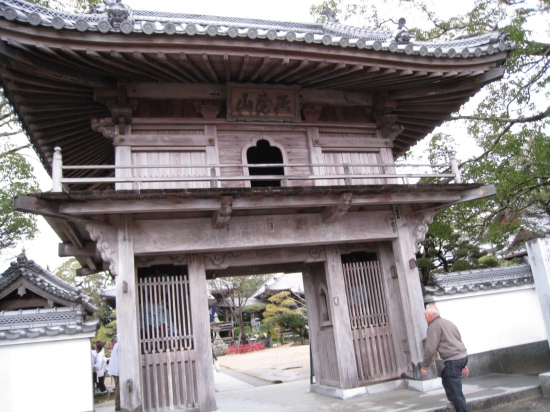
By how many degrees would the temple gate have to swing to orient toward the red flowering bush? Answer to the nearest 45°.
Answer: approximately 180°

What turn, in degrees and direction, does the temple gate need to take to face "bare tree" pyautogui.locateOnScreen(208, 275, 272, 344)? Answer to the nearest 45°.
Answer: approximately 180°

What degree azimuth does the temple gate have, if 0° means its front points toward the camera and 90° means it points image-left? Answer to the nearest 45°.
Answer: approximately 0°

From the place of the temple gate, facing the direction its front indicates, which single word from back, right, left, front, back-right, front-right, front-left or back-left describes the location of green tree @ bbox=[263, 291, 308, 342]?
back

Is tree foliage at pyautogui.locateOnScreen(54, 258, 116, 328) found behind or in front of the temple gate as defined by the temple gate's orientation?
behind

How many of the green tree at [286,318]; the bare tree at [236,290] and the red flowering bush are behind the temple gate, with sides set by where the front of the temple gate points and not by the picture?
3
